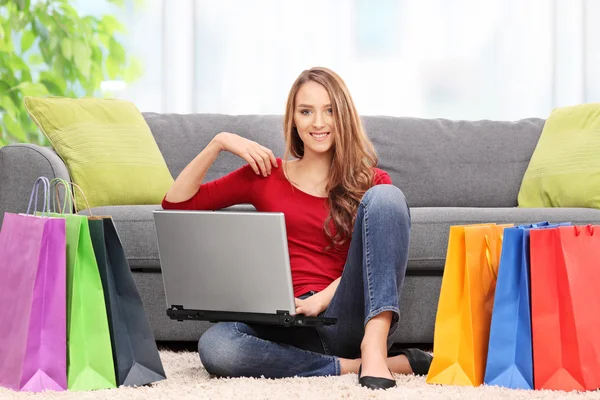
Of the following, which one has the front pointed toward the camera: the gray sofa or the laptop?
the gray sofa

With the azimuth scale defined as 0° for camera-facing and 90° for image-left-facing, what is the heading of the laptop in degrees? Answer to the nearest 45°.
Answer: approximately 225°

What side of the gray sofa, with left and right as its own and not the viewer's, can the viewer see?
front

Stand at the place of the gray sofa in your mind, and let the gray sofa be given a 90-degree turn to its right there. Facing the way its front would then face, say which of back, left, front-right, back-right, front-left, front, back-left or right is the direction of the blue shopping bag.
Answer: left

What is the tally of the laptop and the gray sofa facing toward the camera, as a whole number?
1

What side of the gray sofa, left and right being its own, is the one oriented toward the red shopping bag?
front

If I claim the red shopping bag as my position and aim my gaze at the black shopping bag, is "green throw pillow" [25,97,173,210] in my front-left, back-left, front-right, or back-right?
front-right

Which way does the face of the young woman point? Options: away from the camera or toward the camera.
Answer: toward the camera

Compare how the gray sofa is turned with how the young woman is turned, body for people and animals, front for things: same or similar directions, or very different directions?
same or similar directions

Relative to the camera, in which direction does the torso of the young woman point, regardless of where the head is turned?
toward the camera
